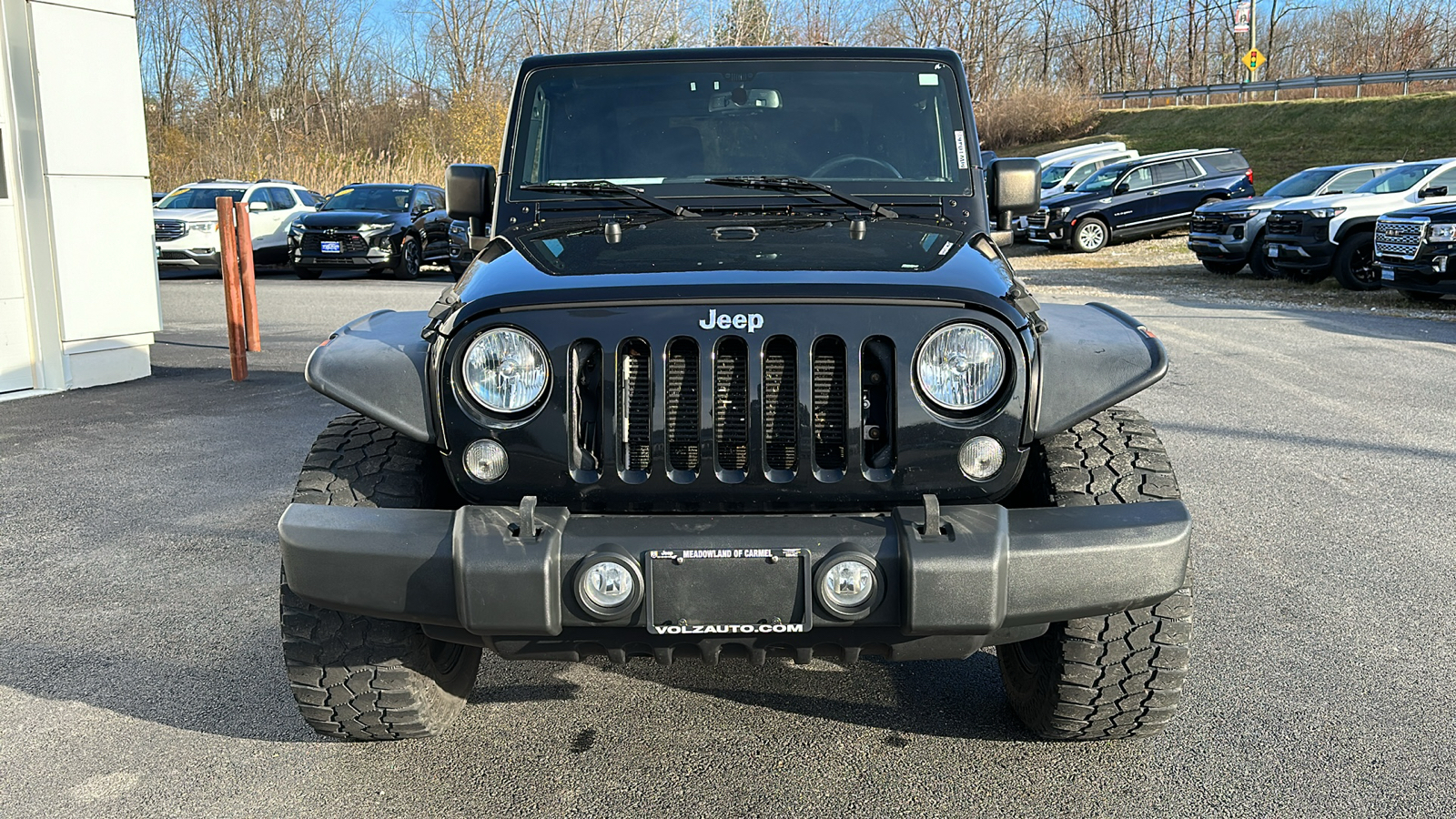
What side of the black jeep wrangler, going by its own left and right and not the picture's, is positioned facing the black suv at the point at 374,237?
back

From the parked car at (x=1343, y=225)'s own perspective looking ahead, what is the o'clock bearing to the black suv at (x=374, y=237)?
The black suv is roughly at 1 o'clock from the parked car.

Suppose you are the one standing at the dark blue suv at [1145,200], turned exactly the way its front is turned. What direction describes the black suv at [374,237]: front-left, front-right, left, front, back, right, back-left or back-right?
front

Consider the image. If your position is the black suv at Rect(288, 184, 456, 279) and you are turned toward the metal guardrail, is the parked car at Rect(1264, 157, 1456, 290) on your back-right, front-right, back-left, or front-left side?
front-right

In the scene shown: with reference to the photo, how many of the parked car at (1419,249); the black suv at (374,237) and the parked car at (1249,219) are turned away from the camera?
0

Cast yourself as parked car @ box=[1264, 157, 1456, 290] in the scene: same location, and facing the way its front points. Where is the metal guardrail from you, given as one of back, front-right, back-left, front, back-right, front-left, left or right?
back-right

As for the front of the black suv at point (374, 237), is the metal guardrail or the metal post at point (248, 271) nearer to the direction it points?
the metal post

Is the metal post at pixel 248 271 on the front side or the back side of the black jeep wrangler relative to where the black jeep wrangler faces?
on the back side

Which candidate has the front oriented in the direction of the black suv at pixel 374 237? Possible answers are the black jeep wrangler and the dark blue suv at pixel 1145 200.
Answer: the dark blue suv at pixel 1145 200

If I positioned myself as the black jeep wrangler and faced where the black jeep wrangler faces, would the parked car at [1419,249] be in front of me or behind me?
behind
